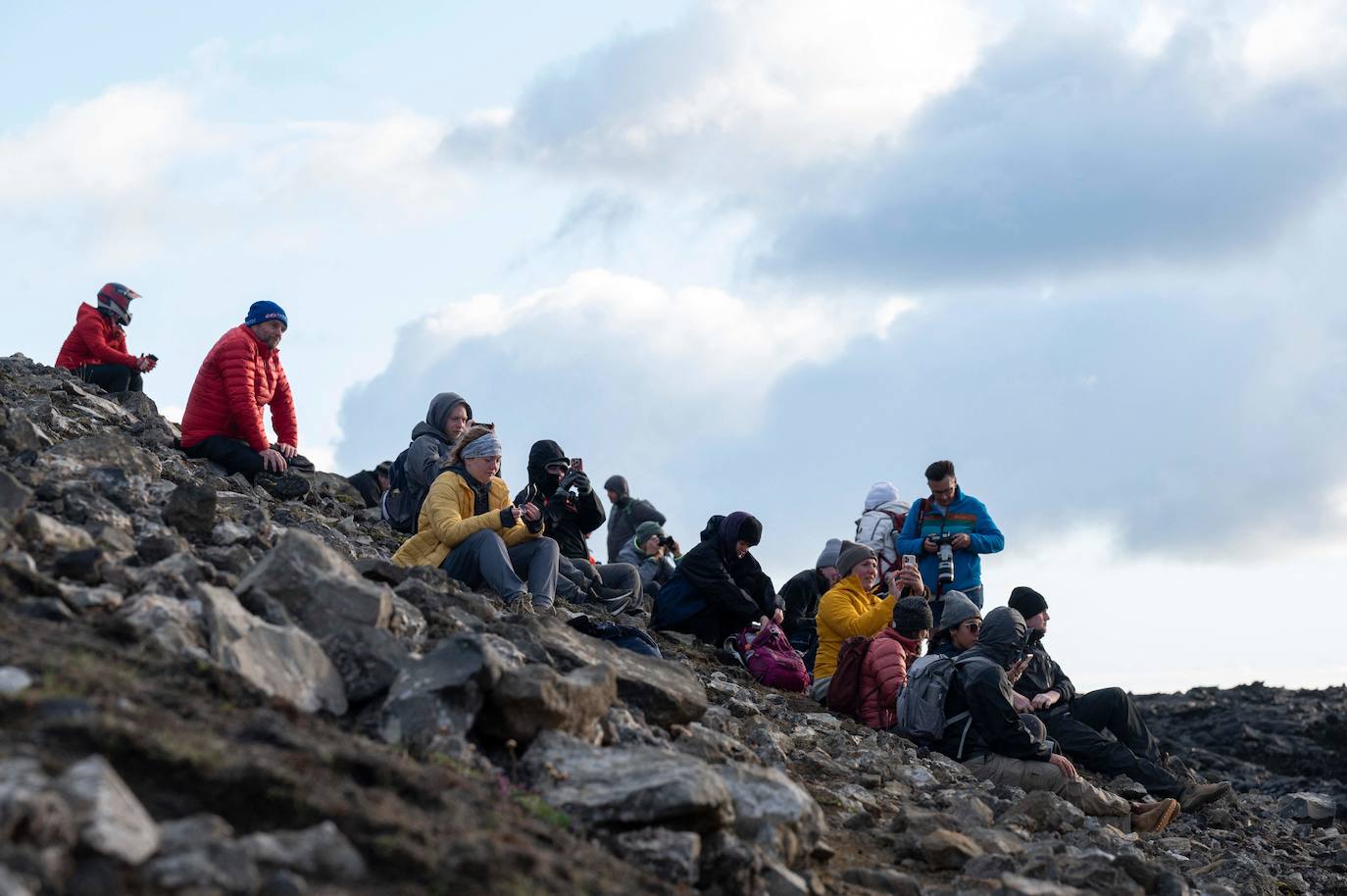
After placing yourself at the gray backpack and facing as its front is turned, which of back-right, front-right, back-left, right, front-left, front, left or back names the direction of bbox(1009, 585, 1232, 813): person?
back-right

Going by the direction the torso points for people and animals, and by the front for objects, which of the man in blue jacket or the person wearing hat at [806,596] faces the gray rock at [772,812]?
the man in blue jacket

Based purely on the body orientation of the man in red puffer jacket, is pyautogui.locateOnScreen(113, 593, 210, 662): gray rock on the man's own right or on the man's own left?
on the man's own right

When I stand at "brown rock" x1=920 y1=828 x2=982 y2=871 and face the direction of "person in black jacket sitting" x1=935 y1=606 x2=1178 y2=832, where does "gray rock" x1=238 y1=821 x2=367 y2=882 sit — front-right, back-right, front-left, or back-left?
back-left

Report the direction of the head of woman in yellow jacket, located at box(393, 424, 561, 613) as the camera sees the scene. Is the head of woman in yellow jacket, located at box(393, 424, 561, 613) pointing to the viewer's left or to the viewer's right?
to the viewer's right

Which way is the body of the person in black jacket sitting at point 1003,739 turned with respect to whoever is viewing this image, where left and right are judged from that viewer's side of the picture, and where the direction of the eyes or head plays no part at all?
facing to the right of the viewer

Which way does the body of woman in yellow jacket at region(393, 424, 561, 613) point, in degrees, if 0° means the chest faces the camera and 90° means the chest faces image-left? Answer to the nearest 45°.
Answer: approximately 315°

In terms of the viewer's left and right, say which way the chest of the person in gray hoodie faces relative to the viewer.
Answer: facing to the right of the viewer

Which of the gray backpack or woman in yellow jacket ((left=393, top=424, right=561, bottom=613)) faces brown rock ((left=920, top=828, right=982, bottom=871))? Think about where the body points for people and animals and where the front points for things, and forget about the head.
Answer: the woman in yellow jacket

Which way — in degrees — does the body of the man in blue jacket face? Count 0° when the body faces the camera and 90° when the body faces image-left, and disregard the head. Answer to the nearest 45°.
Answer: approximately 0°

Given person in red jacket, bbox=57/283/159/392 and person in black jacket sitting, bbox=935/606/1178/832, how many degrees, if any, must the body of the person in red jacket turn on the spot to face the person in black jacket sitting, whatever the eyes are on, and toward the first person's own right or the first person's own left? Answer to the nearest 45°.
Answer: approximately 45° to the first person's own right

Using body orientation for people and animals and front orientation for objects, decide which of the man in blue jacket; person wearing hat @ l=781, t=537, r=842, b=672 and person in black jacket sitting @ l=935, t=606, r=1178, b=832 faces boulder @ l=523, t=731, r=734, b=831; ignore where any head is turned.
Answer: the man in blue jacket

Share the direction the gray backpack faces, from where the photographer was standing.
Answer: facing to the left of the viewer
